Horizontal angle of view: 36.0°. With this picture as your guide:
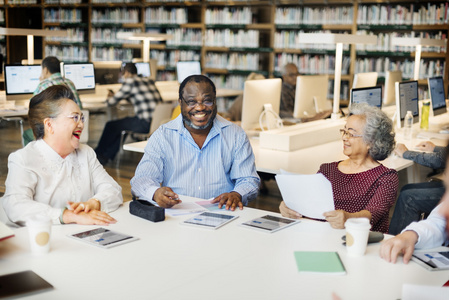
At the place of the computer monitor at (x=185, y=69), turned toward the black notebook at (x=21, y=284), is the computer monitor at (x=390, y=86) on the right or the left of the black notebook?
left

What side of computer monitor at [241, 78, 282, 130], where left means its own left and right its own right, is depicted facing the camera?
back

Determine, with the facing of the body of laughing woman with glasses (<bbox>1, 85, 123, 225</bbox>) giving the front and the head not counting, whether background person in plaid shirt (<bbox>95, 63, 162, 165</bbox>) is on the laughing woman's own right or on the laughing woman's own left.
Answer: on the laughing woman's own left

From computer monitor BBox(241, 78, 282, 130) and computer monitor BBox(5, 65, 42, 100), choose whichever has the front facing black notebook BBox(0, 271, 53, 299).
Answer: computer monitor BBox(5, 65, 42, 100)

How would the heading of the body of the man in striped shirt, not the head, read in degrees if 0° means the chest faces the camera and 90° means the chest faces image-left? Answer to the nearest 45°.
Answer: approximately 0°

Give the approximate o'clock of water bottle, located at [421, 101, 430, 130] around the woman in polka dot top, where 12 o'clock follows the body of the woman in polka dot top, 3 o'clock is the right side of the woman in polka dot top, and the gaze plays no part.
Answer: The water bottle is roughly at 5 o'clock from the woman in polka dot top.

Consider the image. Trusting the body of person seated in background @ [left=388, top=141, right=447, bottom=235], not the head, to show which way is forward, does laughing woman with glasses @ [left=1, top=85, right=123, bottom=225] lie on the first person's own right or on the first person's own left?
on the first person's own left

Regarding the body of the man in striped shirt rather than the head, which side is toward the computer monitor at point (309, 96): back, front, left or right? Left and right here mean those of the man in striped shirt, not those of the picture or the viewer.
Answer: back

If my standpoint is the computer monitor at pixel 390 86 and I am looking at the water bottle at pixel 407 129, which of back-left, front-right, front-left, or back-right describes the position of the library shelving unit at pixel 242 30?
back-right

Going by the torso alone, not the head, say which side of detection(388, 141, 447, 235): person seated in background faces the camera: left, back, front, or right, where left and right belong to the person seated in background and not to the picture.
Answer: left

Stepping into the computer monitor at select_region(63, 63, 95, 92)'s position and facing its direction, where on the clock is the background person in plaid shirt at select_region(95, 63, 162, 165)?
The background person in plaid shirt is roughly at 11 o'clock from the computer monitor.
